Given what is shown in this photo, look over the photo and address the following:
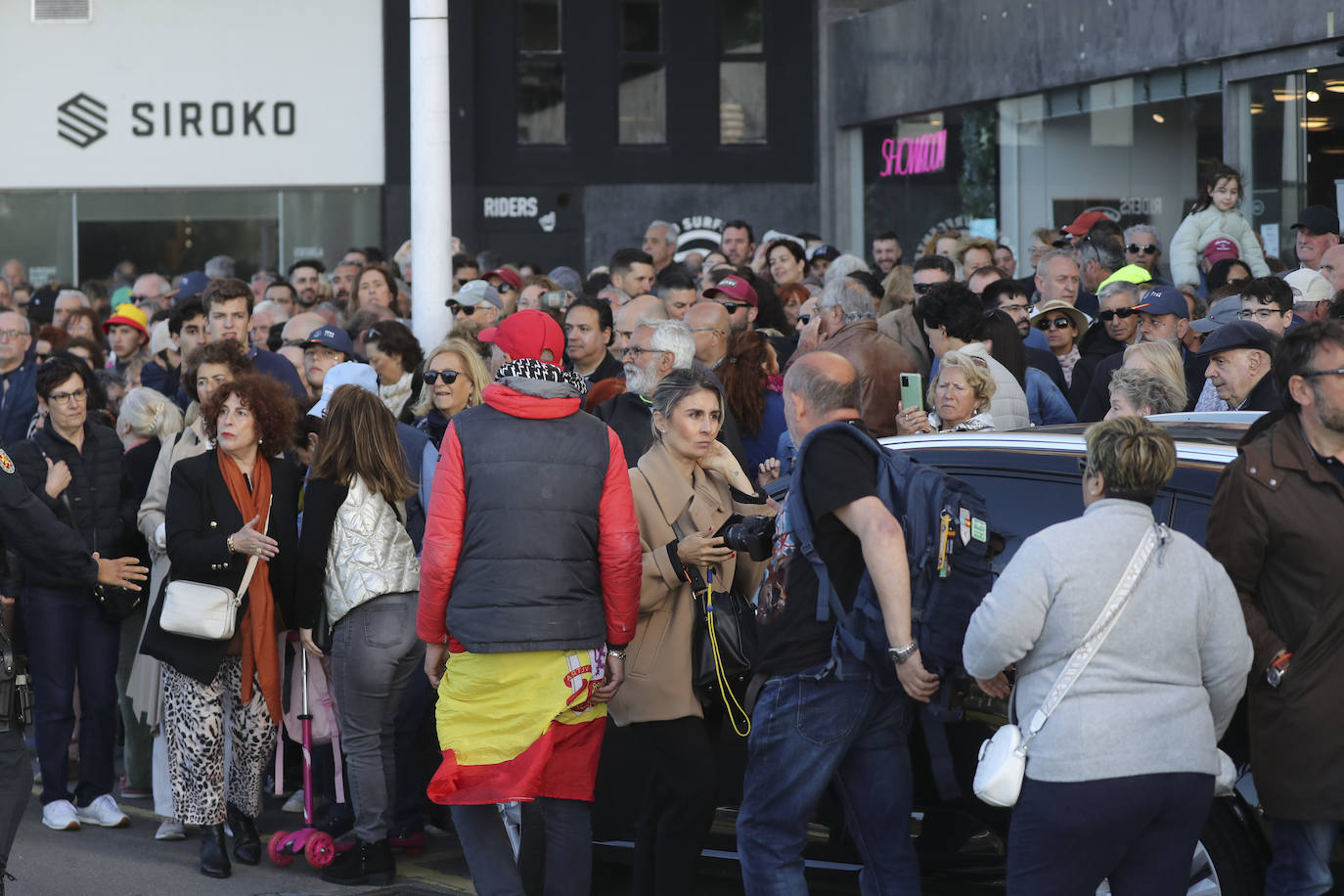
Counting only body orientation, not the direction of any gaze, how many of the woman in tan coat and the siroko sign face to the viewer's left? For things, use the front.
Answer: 0

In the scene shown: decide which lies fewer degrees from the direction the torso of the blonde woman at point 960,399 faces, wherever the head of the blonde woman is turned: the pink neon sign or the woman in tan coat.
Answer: the woman in tan coat

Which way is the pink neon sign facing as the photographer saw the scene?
facing the viewer and to the left of the viewer

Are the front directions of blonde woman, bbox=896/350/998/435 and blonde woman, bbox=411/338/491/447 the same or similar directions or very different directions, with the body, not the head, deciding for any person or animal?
same or similar directions

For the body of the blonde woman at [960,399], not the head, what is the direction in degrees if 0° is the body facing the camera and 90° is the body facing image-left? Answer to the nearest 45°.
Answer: approximately 45°

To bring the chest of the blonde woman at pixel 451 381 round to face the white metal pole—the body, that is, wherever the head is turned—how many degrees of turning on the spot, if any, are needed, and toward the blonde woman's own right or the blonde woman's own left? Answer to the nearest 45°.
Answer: approximately 135° to the blonde woman's own right

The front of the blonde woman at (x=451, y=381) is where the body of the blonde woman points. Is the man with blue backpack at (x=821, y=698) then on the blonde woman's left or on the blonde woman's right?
on the blonde woman's left

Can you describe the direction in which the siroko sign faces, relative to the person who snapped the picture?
facing the viewer

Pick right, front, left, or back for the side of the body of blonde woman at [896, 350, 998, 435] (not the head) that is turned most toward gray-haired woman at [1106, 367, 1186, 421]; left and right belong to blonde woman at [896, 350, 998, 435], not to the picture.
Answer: left

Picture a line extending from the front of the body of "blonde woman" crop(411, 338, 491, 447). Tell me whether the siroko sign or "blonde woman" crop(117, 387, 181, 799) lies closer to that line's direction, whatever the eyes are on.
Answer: the blonde woman

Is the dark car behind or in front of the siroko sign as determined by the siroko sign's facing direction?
in front

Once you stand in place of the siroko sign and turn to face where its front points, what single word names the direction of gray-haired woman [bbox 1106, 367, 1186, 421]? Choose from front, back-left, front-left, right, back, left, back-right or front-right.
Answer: front

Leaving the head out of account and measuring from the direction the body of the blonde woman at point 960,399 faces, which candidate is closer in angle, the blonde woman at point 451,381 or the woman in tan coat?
the woman in tan coat

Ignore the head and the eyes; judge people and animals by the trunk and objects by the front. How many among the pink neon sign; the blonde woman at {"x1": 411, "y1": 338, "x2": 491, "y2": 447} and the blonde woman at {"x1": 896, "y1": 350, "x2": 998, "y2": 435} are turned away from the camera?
0
